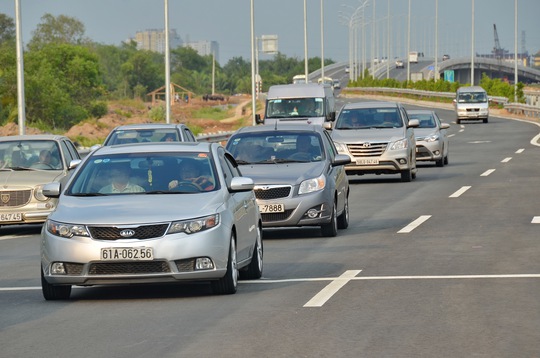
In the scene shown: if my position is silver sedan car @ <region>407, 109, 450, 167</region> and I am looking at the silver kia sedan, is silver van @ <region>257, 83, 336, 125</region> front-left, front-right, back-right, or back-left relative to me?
back-right

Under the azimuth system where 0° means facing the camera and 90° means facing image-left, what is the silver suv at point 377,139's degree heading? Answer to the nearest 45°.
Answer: approximately 0°

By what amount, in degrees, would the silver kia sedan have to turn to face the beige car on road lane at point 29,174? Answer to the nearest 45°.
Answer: approximately 180°

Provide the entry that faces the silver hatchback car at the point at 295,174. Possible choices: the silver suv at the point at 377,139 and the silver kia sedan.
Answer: the silver suv

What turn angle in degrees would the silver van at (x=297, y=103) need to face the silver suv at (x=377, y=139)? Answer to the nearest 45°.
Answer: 0° — it already faces it

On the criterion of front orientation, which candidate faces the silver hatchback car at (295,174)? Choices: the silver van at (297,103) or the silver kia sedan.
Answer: the silver van

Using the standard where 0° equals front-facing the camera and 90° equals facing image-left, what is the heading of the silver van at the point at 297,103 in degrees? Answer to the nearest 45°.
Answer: approximately 0°

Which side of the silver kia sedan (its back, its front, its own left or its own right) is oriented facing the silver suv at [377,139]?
back
